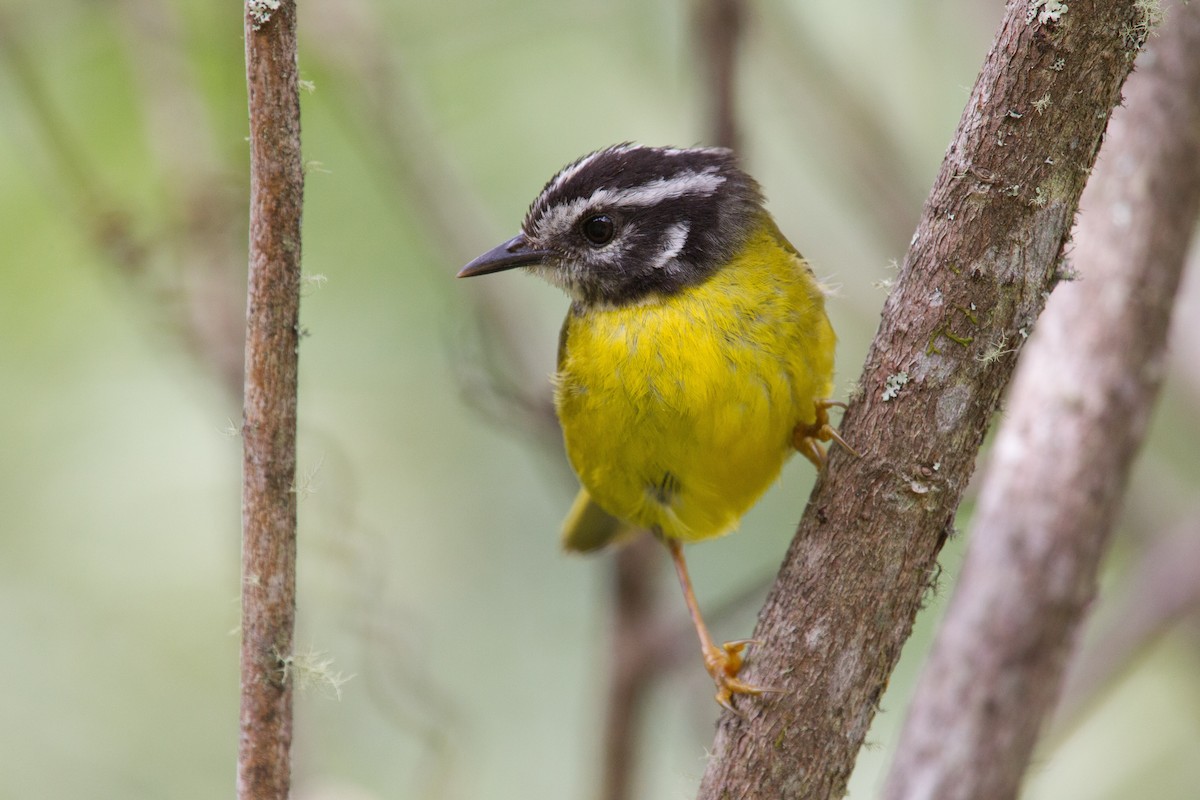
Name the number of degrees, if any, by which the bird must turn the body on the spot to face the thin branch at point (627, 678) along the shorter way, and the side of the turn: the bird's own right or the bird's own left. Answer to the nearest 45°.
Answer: approximately 180°

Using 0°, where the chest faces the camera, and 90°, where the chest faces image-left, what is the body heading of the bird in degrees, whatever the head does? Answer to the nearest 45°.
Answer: approximately 0°

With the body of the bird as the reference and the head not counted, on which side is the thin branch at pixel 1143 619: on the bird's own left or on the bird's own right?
on the bird's own left

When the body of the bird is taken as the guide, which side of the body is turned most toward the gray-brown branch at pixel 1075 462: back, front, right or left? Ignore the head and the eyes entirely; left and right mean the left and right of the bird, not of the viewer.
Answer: left

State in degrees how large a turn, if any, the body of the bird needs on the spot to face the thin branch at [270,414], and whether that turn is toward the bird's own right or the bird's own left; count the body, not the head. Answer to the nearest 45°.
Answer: approximately 45° to the bird's own right
